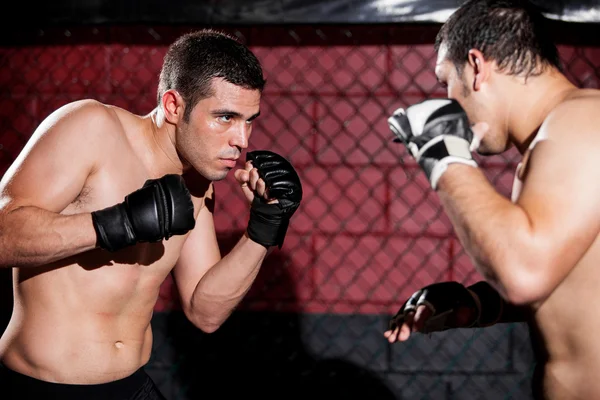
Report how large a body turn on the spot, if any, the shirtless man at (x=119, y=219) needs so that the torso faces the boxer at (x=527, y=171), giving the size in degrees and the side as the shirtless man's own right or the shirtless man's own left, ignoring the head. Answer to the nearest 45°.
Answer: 0° — they already face them

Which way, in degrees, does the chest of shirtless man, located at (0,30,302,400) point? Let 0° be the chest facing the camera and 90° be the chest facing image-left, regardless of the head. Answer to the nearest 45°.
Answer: approximately 315°
